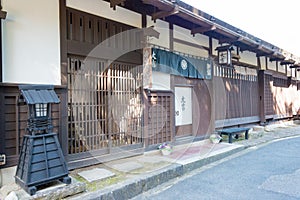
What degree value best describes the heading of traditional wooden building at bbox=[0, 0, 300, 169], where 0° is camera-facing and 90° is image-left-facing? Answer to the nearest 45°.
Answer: approximately 315°
